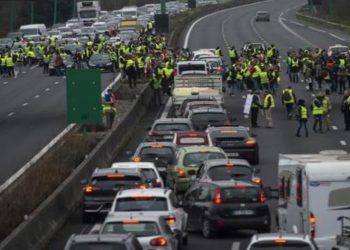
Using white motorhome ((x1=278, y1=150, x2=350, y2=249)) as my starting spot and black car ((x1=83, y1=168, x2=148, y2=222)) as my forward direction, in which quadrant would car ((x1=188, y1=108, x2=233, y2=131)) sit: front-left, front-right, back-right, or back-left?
front-right

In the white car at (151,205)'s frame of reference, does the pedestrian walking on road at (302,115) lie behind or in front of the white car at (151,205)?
in front

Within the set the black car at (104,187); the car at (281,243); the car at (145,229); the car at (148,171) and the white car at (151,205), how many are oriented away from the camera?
5

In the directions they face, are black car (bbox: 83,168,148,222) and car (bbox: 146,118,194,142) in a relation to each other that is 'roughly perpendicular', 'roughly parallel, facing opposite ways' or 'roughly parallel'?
roughly parallel

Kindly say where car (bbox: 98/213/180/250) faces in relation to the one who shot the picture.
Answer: facing away from the viewer

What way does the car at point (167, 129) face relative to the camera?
away from the camera

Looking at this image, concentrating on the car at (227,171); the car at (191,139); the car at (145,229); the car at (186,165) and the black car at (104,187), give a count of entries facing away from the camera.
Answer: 5

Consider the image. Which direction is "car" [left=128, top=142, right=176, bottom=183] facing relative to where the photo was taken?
away from the camera

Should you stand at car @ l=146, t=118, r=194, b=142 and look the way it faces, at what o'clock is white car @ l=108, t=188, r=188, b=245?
The white car is roughly at 6 o'clock from the car.

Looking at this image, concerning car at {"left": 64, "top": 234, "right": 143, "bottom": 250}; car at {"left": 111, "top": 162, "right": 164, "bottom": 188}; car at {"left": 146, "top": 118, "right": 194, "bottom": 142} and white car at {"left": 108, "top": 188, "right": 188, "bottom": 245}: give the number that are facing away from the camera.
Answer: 4

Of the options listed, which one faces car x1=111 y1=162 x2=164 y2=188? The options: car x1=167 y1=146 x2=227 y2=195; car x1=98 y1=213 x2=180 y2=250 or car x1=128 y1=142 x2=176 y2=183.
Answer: car x1=98 y1=213 x2=180 y2=250

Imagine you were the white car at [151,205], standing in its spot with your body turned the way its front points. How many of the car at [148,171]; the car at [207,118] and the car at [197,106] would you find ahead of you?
3

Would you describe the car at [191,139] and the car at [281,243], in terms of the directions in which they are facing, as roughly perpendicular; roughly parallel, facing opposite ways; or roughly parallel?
roughly parallel

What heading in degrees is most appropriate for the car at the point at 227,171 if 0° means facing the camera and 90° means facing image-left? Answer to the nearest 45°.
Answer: approximately 180°

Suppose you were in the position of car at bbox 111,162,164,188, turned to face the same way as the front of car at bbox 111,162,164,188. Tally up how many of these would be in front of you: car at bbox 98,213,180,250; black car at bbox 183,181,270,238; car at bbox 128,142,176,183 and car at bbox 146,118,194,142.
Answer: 2

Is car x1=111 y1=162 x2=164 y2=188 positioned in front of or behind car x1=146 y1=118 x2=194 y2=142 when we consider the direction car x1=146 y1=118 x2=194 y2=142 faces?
behind

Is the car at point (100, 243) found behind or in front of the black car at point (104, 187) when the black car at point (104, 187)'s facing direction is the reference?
behind

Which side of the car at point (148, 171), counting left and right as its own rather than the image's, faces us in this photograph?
back

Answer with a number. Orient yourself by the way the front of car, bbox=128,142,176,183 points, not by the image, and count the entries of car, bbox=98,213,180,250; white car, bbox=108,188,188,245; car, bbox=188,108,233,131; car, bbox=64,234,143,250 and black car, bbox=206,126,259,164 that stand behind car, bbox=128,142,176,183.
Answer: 3

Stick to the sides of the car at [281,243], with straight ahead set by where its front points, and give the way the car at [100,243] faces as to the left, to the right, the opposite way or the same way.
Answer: the same way

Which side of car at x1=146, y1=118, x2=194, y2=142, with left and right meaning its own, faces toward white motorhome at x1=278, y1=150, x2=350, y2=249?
back

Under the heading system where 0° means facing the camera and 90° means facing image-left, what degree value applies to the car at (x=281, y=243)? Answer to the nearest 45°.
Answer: approximately 180°

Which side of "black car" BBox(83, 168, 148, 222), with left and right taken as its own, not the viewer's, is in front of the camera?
back

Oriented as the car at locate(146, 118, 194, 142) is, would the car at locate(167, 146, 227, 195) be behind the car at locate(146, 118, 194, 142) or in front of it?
behind

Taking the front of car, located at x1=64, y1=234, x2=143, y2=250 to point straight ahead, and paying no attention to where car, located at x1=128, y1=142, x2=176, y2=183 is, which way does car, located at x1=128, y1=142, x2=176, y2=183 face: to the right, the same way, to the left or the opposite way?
the same way

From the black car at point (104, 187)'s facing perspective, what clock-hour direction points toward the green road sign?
The green road sign is roughly at 12 o'clock from the black car.

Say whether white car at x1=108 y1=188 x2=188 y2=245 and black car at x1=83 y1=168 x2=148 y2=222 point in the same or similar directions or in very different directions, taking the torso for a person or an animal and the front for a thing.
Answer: same or similar directions
